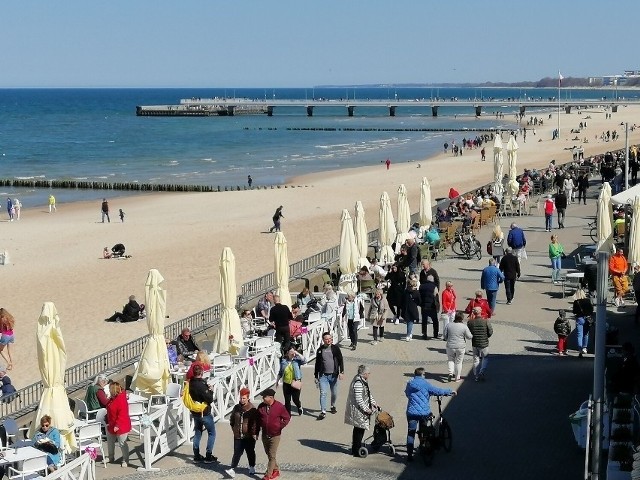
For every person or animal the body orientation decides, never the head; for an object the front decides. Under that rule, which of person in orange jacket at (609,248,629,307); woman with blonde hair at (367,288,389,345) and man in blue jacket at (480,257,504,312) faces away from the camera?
the man in blue jacket

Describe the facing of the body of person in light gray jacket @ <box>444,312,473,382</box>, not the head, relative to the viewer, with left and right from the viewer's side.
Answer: facing away from the viewer

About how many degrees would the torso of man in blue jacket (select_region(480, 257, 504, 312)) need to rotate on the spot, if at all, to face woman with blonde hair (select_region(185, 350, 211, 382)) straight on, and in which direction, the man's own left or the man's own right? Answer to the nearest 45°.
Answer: approximately 135° to the man's own left

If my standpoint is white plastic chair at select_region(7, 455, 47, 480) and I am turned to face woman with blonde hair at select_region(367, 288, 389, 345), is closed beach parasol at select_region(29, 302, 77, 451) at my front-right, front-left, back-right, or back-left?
front-left

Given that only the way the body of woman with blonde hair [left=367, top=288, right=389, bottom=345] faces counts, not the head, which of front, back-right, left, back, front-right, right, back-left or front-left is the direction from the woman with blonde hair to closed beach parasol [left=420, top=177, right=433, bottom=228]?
back

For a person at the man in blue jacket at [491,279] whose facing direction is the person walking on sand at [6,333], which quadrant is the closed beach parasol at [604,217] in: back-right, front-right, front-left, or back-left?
back-right

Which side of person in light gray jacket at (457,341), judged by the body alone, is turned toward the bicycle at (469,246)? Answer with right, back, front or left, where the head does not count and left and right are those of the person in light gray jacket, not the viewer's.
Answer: front

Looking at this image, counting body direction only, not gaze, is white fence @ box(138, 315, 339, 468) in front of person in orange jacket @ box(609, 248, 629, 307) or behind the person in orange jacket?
in front

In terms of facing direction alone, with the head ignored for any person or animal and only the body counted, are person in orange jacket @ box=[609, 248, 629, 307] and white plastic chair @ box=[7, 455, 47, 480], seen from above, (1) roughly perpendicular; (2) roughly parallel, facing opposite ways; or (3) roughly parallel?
roughly perpendicular

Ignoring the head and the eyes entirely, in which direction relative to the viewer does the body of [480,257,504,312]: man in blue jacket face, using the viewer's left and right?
facing away from the viewer

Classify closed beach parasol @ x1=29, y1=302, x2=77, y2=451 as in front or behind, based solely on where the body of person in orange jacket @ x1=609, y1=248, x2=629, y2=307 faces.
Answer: in front

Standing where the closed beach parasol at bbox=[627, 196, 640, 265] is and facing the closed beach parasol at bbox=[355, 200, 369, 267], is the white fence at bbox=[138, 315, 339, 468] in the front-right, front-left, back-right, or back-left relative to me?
front-left

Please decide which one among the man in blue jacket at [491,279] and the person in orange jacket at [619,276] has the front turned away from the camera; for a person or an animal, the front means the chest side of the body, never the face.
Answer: the man in blue jacket

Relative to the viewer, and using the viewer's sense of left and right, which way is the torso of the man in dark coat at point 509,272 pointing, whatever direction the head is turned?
facing away from the viewer
